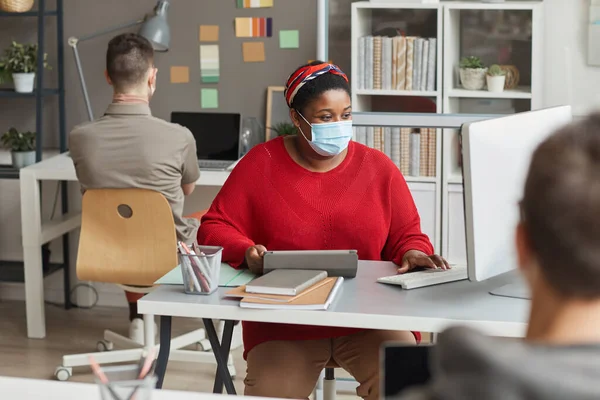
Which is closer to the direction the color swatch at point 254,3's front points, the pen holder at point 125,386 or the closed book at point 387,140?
the pen holder

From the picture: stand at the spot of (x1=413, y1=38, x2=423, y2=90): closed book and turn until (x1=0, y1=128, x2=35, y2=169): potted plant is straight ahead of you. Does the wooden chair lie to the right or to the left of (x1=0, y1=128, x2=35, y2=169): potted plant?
left

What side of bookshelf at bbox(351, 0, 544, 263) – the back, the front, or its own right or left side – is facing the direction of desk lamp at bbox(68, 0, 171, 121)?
right

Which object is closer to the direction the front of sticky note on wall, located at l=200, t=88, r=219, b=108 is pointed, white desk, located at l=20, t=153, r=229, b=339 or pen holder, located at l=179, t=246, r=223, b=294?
the pen holder

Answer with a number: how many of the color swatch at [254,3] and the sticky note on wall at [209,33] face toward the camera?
2

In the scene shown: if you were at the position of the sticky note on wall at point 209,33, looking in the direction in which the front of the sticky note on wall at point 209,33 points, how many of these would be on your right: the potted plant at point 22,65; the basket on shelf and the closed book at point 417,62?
2
